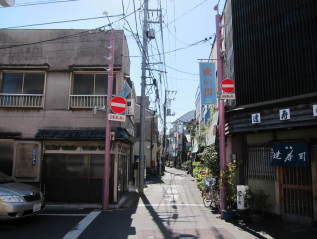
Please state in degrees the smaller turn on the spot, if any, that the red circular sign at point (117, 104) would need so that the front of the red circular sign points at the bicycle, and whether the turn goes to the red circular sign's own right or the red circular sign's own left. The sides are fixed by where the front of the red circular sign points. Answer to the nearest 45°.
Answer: approximately 90° to the red circular sign's own left

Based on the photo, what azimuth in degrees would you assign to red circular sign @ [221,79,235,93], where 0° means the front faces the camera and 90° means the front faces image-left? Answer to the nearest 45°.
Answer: approximately 0°

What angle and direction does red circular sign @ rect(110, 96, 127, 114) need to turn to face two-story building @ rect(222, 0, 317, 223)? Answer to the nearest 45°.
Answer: approximately 45° to its left

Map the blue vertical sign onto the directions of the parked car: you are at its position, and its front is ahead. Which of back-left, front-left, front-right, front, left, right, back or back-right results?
front-left

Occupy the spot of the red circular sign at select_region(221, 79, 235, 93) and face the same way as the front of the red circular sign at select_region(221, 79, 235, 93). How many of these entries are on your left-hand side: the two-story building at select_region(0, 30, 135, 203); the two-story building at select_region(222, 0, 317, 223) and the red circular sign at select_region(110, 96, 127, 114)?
1

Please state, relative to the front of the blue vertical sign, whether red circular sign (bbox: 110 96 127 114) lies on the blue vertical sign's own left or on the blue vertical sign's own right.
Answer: on the blue vertical sign's own right

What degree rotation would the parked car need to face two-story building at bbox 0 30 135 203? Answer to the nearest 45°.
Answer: approximately 135° to its left

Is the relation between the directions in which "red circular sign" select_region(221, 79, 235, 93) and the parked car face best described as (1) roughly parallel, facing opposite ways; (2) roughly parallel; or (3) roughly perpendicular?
roughly perpendicular

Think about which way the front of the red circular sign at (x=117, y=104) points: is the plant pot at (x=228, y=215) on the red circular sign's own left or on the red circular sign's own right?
on the red circular sign's own left

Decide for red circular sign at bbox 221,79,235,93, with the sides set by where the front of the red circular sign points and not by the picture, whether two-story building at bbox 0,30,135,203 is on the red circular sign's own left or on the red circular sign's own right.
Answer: on the red circular sign's own right

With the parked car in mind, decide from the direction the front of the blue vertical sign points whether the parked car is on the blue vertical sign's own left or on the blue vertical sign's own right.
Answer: on the blue vertical sign's own right

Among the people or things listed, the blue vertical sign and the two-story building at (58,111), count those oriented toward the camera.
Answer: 2
